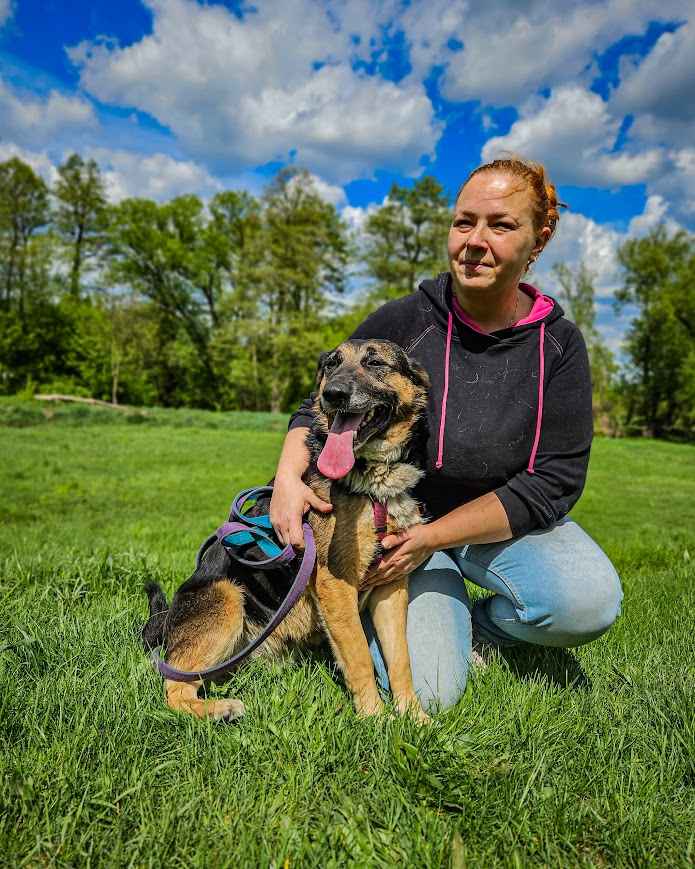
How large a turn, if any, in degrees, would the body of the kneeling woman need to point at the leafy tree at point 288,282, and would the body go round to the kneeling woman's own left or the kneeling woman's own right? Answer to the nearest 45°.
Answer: approximately 180°

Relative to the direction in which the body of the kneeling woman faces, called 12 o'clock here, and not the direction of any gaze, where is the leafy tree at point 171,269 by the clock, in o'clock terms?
The leafy tree is roughly at 5 o'clock from the kneeling woman.

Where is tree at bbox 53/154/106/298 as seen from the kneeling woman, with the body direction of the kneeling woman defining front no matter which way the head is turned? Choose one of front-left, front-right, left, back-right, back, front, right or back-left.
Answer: back-right

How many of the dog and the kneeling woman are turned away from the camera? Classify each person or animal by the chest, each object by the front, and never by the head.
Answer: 0

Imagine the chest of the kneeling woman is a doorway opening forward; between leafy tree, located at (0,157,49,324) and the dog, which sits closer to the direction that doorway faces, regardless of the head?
the dog

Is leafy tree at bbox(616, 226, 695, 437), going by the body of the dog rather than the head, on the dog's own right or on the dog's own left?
on the dog's own left

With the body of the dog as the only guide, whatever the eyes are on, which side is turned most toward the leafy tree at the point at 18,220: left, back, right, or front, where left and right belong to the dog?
back

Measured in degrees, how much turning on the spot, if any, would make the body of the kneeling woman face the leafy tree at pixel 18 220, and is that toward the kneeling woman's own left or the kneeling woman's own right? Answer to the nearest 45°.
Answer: approximately 135° to the kneeling woman's own right

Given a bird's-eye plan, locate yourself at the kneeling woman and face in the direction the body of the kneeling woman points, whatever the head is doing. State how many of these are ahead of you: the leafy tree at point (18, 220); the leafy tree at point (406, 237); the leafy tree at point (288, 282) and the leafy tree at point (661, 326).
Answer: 0

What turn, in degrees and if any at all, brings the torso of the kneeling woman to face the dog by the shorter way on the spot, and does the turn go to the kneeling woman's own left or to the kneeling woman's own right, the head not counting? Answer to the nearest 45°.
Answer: approximately 45° to the kneeling woman's own right

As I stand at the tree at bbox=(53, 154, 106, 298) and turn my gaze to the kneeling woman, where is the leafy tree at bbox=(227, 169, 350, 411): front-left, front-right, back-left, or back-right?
front-left

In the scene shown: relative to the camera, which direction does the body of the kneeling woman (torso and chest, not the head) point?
toward the camera

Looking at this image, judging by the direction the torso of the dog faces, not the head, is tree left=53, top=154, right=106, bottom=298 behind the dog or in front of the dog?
behind

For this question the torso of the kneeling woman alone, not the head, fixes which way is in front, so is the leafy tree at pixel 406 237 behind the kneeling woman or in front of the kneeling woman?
behind

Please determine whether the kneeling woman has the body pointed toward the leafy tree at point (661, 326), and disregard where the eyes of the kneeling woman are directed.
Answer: no

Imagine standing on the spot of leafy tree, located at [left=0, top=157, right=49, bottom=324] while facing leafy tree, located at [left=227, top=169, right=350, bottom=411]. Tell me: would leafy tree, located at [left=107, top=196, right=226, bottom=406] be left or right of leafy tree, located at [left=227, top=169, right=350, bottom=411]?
left
